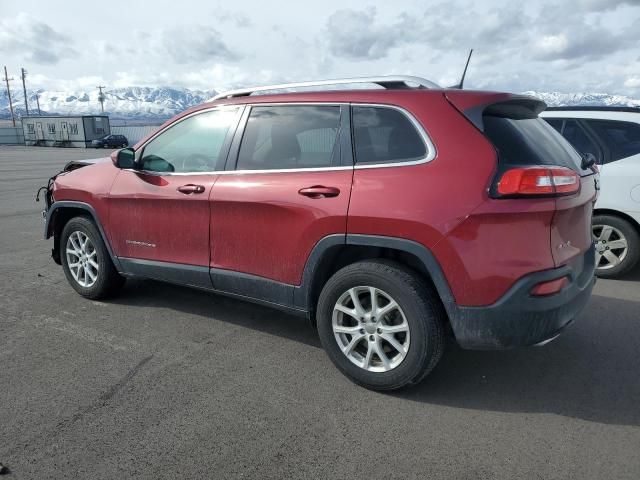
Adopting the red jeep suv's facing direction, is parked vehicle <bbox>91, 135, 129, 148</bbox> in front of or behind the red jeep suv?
in front

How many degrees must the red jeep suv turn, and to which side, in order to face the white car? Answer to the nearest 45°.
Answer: approximately 90° to its right

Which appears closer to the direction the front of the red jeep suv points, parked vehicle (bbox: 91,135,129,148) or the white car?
the parked vehicle

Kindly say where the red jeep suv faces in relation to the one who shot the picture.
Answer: facing away from the viewer and to the left of the viewer
